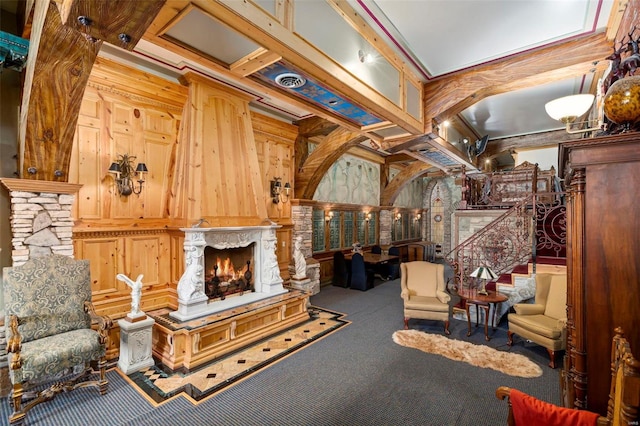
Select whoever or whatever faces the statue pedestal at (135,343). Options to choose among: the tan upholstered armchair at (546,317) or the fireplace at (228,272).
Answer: the tan upholstered armchair

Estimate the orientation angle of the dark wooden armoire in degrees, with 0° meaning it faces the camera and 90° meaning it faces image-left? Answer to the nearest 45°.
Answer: approximately 90°

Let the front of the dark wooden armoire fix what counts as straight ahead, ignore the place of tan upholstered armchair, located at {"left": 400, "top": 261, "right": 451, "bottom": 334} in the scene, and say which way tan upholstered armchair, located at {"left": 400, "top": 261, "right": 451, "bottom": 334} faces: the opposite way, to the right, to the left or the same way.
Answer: to the left

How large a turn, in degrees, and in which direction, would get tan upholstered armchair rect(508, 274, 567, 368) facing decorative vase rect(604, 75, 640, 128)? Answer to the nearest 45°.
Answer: approximately 45° to its left

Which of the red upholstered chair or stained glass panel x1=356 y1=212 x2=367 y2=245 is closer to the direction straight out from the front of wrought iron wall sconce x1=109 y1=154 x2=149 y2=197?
the red upholstered chair

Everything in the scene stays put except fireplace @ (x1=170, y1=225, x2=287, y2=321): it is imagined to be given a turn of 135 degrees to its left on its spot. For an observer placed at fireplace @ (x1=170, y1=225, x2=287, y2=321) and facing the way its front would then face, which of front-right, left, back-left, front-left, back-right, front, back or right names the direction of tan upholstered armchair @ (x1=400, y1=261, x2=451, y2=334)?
right

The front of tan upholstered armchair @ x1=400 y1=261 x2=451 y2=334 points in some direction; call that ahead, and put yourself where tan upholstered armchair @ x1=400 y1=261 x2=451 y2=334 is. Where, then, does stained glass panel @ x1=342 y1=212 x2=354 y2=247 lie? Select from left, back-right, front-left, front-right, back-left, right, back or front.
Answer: back-right

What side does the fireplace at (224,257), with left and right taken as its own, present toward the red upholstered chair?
front

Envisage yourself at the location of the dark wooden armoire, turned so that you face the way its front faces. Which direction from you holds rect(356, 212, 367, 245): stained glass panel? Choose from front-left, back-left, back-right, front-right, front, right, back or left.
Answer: front-right

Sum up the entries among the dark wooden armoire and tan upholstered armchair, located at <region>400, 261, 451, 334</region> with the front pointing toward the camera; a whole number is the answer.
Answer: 1

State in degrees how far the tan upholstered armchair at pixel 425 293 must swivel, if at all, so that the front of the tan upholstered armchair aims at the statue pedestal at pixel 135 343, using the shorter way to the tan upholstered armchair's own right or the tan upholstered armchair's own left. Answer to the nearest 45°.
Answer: approximately 45° to the tan upholstered armchair's own right

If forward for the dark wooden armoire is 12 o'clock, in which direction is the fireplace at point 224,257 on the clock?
The fireplace is roughly at 12 o'clock from the dark wooden armoire.

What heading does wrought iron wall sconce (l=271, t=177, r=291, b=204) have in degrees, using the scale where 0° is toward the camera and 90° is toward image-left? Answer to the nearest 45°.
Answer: approximately 315°

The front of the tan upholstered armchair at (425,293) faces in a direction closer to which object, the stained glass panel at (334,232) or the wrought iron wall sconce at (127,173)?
the wrought iron wall sconce
